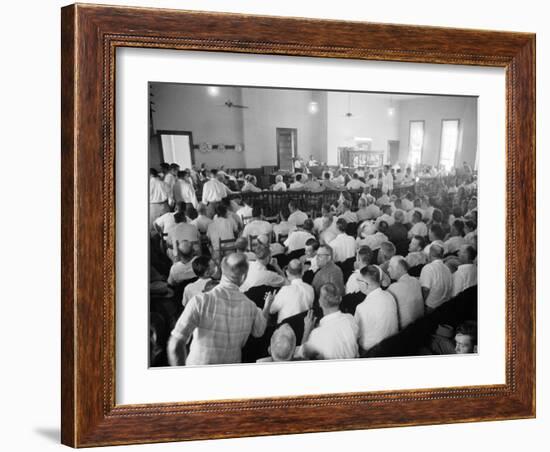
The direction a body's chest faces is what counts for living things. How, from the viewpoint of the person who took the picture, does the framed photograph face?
facing the viewer and to the right of the viewer
